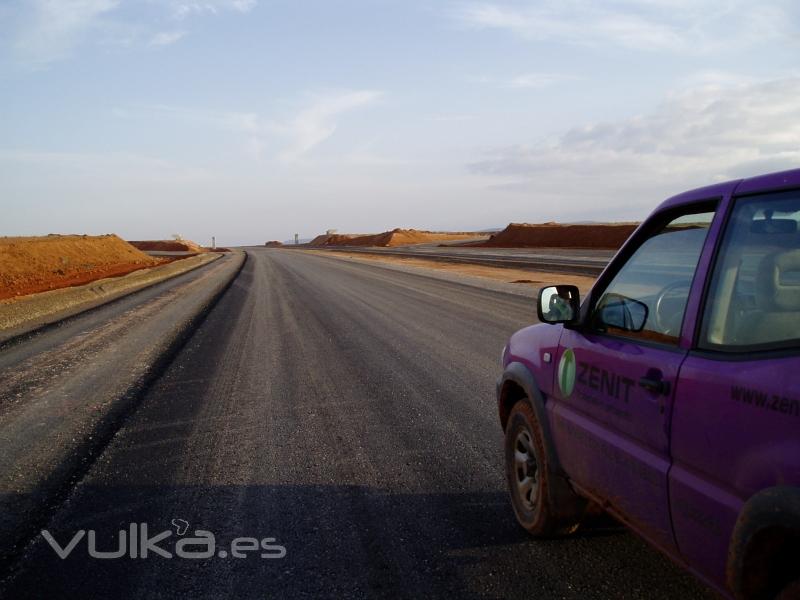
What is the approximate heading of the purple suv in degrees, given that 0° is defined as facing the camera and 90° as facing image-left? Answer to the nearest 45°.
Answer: approximately 135°
